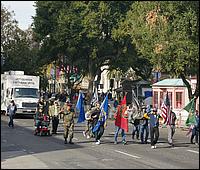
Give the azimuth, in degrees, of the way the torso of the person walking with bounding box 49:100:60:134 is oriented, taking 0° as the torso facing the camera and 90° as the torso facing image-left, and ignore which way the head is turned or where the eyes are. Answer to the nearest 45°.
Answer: approximately 0°

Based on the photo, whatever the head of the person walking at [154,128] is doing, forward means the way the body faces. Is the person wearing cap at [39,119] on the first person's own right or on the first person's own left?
on the first person's own right

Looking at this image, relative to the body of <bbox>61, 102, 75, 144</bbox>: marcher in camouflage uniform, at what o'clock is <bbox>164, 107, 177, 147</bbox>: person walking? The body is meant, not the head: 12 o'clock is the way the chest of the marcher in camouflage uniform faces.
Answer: The person walking is roughly at 9 o'clock from the marcher in camouflage uniform.

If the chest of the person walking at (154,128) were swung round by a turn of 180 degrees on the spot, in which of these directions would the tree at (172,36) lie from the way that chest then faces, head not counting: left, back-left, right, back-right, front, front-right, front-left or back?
front

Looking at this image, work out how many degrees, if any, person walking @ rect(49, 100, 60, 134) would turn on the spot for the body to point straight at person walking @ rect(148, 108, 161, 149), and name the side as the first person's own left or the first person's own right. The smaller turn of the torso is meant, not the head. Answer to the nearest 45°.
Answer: approximately 45° to the first person's own left

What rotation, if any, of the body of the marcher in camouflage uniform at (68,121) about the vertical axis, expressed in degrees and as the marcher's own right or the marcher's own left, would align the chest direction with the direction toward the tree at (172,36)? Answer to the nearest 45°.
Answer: approximately 135° to the marcher's own left

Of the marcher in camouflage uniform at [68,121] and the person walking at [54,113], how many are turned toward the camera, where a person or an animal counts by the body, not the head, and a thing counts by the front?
2
